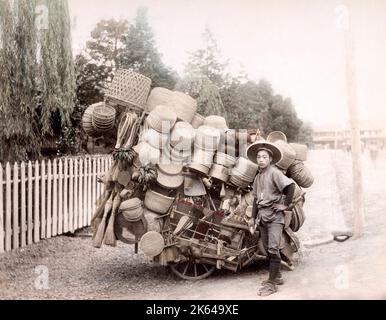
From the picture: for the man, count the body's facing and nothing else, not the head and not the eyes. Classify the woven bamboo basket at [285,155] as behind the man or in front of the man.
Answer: behind

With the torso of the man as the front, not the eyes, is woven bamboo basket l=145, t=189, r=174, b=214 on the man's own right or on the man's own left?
on the man's own right

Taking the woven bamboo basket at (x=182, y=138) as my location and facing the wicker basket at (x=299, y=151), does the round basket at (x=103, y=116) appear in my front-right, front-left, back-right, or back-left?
back-left

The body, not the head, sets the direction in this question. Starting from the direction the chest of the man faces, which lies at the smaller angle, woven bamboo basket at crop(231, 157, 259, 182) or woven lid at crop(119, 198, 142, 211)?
the woven lid

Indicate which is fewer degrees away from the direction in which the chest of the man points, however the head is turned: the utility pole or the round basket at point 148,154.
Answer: the round basket

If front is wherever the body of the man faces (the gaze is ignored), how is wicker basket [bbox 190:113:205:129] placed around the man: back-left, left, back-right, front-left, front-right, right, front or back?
right

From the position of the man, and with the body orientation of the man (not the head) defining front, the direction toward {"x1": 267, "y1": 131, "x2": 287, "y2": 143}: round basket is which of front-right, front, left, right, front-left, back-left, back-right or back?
back-right

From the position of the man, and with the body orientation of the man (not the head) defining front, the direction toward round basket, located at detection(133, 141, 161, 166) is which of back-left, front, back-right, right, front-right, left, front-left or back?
front-right

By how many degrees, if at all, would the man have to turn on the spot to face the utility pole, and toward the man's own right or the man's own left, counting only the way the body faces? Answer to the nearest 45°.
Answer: approximately 180°

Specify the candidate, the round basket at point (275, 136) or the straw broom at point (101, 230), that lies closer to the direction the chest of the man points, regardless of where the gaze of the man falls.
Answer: the straw broom

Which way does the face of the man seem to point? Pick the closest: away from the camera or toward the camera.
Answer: toward the camera
